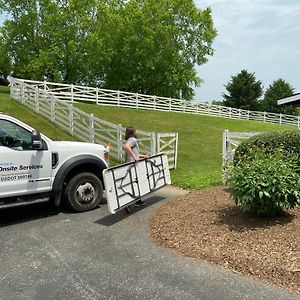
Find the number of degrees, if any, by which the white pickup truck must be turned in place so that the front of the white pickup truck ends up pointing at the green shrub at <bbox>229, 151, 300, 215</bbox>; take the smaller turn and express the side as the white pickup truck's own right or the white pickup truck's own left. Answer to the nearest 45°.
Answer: approximately 45° to the white pickup truck's own right

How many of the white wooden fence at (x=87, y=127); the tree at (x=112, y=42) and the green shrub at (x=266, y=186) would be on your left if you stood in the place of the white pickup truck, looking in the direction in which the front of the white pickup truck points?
2

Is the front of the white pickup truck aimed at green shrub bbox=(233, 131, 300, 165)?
yes

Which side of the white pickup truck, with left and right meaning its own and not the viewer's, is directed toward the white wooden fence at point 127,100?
left

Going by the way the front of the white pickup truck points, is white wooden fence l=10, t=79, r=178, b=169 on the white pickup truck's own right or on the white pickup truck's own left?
on the white pickup truck's own left

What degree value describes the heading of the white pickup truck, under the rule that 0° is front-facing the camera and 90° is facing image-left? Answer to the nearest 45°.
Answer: approximately 270°
